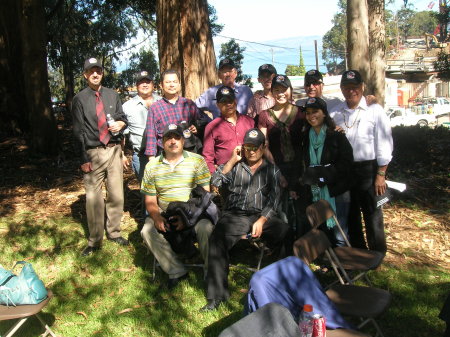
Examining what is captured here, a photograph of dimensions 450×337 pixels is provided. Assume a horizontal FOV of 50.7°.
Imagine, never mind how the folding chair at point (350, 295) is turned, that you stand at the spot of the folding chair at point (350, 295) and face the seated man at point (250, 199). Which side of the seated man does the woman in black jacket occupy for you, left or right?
right

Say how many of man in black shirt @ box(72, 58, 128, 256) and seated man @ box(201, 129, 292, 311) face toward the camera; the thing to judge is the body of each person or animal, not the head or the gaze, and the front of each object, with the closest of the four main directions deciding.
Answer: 2

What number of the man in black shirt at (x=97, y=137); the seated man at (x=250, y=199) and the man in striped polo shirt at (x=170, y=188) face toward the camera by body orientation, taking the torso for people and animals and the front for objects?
3

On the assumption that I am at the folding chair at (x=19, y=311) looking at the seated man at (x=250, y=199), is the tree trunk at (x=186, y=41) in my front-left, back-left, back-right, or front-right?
front-left

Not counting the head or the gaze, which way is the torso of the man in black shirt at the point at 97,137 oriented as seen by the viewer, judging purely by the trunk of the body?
toward the camera

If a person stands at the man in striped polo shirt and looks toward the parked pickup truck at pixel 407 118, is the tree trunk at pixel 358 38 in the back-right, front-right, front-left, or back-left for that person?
front-right

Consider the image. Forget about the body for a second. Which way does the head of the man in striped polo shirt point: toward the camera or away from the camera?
toward the camera

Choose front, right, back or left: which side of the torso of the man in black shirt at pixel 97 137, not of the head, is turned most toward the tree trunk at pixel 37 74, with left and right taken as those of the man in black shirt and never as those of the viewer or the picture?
back

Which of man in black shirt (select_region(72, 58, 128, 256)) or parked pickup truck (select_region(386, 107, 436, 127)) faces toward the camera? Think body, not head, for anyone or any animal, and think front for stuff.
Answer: the man in black shirt

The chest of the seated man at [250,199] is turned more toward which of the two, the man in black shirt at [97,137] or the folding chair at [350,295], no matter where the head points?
the folding chair

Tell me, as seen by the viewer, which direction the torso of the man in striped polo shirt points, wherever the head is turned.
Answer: toward the camera

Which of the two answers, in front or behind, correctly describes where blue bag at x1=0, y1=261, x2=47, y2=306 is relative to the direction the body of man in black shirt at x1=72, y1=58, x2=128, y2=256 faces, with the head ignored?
in front
